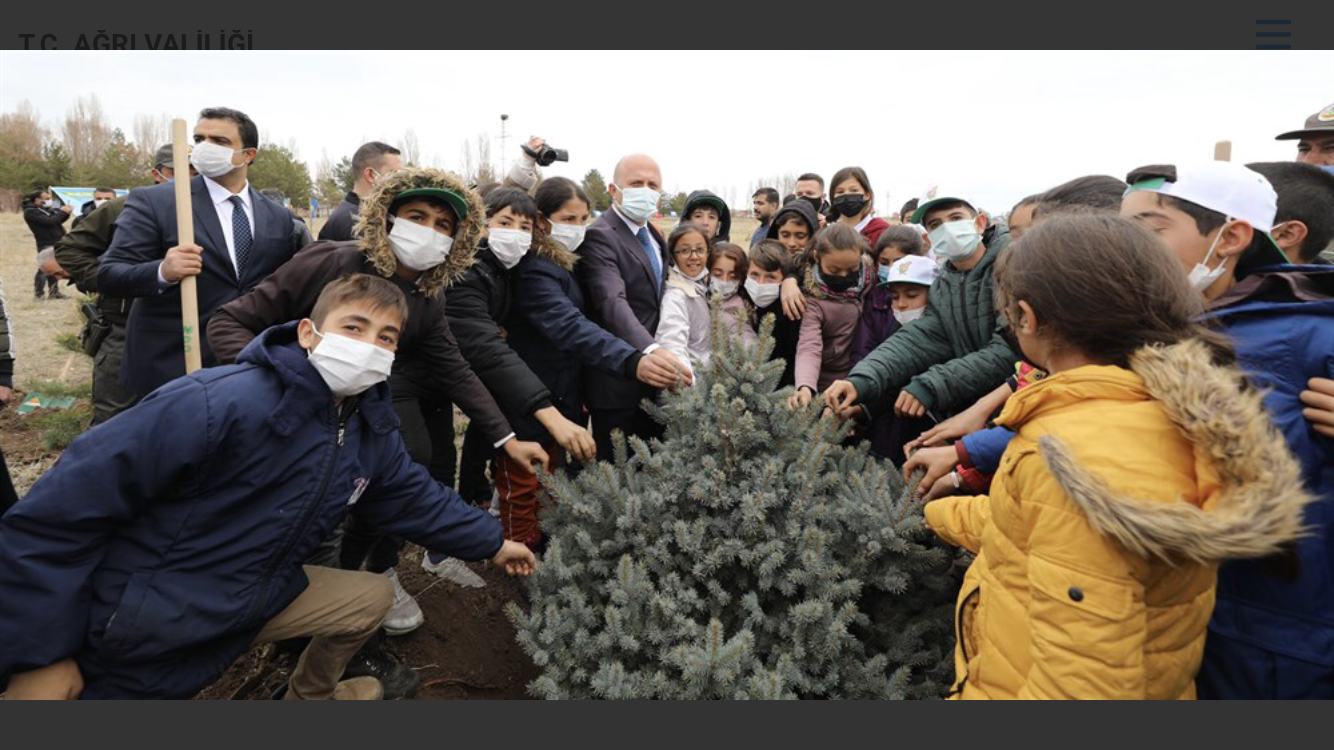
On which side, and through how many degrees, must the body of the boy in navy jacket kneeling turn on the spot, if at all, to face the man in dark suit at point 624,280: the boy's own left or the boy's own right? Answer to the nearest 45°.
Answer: approximately 90° to the boy's own left

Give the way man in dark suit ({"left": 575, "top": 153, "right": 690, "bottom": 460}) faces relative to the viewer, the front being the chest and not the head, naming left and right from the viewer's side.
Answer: facing the viewer and to the right of the viewer

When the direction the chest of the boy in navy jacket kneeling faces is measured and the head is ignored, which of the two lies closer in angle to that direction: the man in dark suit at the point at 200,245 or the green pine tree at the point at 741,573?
the green pine tree

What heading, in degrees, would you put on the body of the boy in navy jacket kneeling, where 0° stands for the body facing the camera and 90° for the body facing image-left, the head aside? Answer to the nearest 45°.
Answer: approximately 315°

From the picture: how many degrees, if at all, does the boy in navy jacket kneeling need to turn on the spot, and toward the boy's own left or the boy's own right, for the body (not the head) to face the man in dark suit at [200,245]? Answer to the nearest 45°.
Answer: approximately 135° to the boy's own left

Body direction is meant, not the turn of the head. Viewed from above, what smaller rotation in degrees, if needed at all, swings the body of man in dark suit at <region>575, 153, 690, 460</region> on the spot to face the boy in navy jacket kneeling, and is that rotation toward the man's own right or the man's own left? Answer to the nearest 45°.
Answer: approximately 90° to the man's own right

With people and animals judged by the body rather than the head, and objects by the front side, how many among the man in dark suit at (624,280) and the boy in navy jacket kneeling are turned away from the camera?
0
